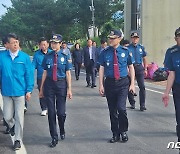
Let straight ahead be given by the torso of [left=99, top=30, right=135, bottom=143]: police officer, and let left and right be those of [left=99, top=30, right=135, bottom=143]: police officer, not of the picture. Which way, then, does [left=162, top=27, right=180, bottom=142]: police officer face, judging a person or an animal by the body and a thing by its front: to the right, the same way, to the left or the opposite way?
the same way

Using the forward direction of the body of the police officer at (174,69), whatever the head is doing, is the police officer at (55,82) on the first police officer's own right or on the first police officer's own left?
on the first police officer's own right

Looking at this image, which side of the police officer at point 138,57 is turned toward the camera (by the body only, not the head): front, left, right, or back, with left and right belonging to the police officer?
front

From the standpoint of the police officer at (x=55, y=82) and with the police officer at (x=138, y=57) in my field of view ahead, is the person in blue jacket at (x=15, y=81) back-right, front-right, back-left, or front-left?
back-left

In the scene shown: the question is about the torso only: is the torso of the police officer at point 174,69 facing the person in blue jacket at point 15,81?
no

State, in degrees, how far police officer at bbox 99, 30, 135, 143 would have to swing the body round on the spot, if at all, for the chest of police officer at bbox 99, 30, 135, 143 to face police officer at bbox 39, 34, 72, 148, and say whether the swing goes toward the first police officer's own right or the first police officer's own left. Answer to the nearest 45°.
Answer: approximately 90° to the first police officer's own right

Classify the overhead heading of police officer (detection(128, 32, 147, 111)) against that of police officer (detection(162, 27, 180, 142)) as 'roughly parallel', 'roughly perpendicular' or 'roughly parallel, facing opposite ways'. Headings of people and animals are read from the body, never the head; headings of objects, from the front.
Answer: roughly parallel

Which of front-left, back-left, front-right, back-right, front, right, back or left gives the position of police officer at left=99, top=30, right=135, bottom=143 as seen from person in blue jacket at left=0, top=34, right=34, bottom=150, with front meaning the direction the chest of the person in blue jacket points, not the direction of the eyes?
left

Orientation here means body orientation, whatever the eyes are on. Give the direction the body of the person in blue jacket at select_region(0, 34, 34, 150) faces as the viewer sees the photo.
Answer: toward the camera

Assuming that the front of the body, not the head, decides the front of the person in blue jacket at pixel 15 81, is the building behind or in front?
behind

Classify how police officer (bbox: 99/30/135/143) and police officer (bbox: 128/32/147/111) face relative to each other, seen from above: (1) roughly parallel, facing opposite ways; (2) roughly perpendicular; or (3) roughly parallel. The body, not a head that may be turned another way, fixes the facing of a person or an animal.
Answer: roughly parallel

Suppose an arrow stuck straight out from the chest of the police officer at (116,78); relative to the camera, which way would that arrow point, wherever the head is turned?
toward the camera

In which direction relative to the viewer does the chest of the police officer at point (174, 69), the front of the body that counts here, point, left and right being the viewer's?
facing the viewer

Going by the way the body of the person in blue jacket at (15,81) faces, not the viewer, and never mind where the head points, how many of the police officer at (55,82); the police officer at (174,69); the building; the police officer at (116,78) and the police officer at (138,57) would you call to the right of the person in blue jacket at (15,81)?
0
